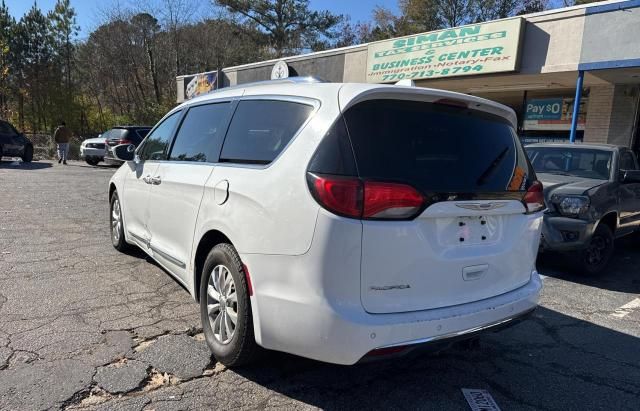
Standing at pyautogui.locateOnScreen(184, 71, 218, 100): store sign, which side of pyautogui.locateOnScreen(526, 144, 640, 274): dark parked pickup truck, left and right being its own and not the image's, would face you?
right

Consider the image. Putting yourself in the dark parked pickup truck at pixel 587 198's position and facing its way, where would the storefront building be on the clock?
The storefront building is roughly at 4 o'clock from the dark parked pickup truck.

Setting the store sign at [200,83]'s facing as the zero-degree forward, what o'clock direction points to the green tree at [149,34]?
The green tree is roughly at 4 o'clock from the store sign.

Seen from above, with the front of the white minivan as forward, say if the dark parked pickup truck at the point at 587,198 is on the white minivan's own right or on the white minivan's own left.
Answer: on the white minivan's own right

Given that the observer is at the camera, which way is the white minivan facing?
facing away from the viewer and to the left of the viewer

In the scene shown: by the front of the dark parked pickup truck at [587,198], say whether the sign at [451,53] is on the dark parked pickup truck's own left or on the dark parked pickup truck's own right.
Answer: on the dark parked pickup truck's own right

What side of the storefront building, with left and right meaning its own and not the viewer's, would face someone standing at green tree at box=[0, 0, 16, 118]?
right

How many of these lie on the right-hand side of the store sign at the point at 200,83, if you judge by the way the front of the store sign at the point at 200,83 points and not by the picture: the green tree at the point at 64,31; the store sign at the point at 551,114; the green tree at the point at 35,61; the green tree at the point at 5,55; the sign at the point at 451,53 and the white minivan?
3

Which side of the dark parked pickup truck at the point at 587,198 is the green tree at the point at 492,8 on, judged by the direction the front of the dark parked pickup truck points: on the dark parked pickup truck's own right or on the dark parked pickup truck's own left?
on the dark parked pickup truck's own right

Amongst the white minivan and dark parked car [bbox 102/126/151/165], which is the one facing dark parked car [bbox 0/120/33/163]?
the white minivan

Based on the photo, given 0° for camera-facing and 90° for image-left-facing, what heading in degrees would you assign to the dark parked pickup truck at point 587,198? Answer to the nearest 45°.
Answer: approximately 45°

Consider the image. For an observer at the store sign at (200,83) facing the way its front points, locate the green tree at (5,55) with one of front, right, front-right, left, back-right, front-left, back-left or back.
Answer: right
